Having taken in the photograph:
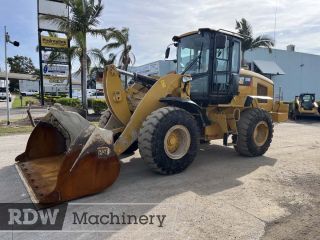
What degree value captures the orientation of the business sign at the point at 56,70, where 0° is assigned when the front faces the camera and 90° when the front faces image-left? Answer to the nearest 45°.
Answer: approximately 0°

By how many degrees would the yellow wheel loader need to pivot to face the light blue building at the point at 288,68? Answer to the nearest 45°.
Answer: approximately 180°

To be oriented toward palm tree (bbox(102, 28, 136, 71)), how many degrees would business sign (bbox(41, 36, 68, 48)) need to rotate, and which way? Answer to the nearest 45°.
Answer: approximately 45° to its left

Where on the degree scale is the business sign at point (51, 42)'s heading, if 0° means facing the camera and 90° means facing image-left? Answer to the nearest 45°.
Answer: approximately 0°

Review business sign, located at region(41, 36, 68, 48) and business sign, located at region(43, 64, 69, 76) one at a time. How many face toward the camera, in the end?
2

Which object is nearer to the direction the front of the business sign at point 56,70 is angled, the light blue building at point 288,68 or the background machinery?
the background machinery

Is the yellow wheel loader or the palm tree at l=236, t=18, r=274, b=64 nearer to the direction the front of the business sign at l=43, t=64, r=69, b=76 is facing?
the yellow wheel loader

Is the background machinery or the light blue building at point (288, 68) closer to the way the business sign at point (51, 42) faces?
the background machinery

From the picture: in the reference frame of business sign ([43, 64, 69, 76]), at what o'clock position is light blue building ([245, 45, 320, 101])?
The light blue building is roughly at 9 o'clock from the business sign.

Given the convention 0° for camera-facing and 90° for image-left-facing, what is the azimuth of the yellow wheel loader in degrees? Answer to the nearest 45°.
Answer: approximately 45°
